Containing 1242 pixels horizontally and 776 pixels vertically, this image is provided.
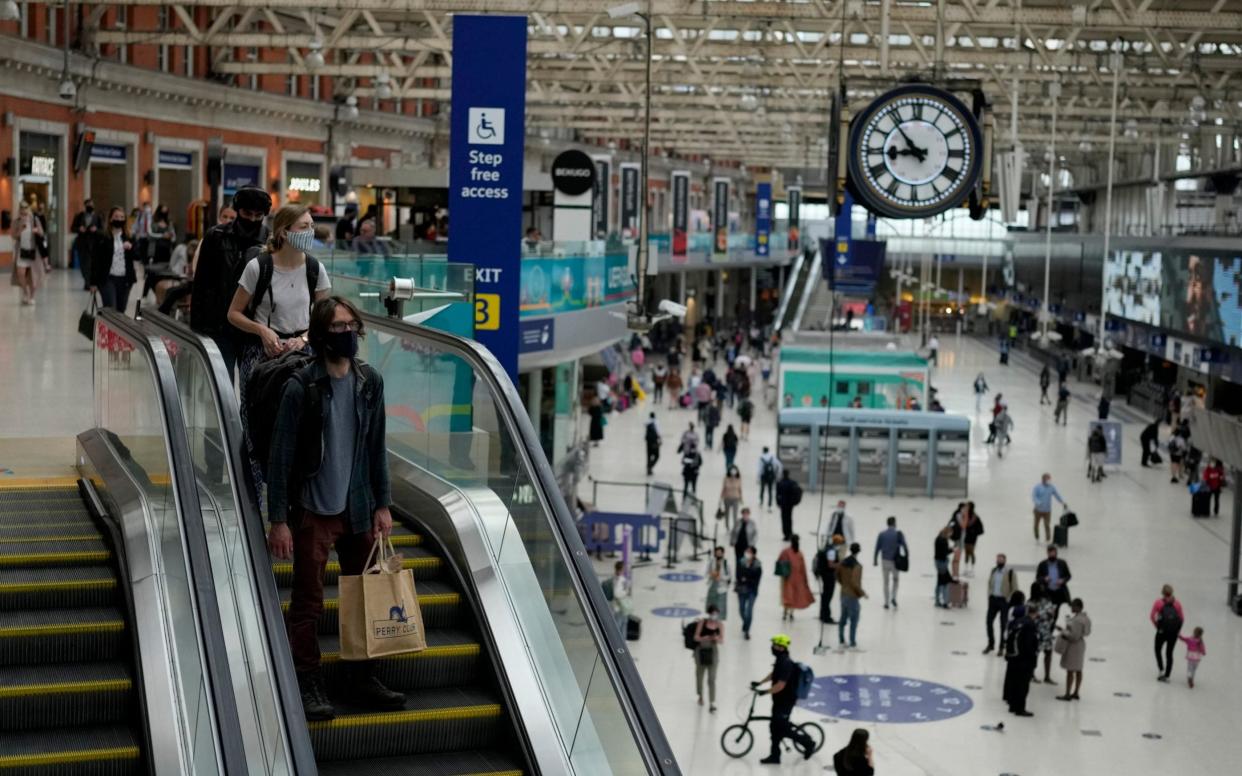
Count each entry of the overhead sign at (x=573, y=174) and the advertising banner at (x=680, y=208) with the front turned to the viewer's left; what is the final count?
0

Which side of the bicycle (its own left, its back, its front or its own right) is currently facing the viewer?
left

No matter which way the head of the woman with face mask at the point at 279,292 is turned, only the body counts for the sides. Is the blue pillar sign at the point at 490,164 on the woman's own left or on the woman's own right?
on the woman's own left

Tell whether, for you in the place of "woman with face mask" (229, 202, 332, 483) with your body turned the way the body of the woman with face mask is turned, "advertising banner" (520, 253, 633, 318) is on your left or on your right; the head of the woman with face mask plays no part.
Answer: on your left

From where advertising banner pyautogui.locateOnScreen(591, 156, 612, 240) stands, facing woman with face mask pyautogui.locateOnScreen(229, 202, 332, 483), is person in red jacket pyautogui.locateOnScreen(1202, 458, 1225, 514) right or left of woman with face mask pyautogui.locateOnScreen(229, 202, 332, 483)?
left

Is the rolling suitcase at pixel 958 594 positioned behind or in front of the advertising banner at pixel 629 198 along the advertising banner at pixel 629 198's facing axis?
in front

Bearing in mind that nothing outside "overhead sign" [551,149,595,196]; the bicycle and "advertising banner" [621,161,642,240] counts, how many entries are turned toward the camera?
2

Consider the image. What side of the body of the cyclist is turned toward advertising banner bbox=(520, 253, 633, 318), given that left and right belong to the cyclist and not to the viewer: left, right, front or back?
right

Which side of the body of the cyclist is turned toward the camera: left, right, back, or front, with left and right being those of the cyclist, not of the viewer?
left

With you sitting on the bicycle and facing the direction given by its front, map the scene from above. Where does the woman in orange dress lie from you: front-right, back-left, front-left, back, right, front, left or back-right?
right

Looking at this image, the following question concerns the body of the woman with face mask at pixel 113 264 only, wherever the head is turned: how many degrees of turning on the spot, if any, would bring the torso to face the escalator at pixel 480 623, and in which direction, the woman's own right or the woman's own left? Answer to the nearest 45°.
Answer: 0° — they already face it

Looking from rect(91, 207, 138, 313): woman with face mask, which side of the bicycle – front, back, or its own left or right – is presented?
front
